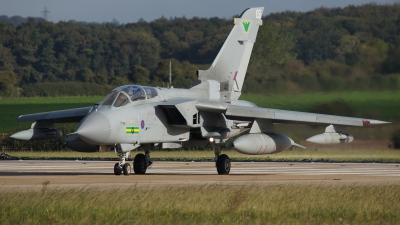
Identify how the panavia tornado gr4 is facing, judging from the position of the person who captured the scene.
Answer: facing the viewer and to the left of the viewer
